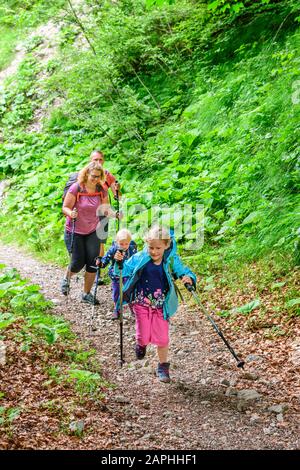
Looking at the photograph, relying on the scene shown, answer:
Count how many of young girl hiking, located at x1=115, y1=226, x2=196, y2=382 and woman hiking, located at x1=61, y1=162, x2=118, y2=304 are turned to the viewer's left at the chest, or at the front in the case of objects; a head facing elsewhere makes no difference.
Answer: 0

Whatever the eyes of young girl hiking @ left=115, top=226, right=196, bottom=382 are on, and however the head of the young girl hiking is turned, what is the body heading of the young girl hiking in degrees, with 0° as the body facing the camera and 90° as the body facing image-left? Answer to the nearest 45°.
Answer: approximately 0°

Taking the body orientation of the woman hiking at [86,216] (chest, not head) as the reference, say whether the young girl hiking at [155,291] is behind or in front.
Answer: in front

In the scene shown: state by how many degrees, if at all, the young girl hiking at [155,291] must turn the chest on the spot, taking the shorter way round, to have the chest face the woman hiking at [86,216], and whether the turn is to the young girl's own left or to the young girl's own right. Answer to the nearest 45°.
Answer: approximately 180°

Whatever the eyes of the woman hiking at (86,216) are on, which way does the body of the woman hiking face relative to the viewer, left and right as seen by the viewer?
facing the viewer and to the right of the viewer
